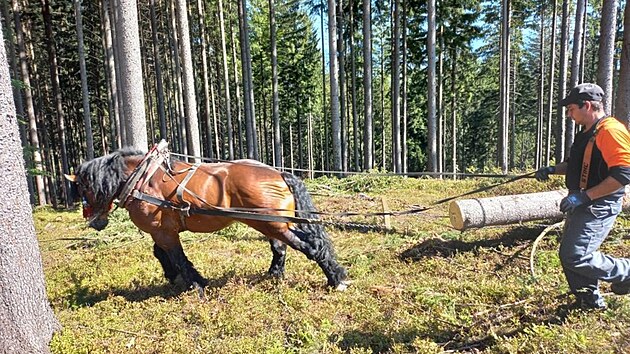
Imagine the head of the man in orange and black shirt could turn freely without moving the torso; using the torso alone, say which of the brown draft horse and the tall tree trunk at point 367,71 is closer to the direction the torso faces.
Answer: the brown draft horse

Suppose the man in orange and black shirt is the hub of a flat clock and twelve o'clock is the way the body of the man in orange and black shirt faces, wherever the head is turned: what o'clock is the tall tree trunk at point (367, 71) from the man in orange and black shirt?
The tall tree trunk is roughly at 2 o'clock from the man in orange and black shirt.

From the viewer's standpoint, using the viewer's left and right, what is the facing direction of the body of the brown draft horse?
facing to the left of the viewer

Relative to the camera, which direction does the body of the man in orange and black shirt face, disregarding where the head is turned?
to the viewer's left

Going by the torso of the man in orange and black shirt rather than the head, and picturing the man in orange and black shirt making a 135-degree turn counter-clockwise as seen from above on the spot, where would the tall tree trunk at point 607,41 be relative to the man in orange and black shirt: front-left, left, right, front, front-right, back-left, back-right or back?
back-left

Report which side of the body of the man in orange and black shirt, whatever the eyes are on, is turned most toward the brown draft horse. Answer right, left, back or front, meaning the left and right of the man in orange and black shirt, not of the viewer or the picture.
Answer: front

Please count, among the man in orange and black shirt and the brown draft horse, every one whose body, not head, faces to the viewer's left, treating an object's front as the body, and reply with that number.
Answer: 2

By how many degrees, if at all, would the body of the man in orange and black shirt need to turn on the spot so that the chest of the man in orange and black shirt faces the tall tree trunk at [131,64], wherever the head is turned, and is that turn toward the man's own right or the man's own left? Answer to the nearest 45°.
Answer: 0° — they already face it

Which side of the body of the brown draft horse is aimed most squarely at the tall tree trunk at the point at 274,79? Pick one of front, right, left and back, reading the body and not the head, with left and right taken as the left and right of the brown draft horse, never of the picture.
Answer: right

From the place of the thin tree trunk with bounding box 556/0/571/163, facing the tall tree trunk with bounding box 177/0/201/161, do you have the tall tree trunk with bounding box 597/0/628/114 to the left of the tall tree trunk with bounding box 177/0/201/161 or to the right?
left

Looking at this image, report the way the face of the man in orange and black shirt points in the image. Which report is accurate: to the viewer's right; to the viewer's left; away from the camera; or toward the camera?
to the viewer's left

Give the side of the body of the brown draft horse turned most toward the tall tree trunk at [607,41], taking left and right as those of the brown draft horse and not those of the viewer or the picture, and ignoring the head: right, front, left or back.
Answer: back
